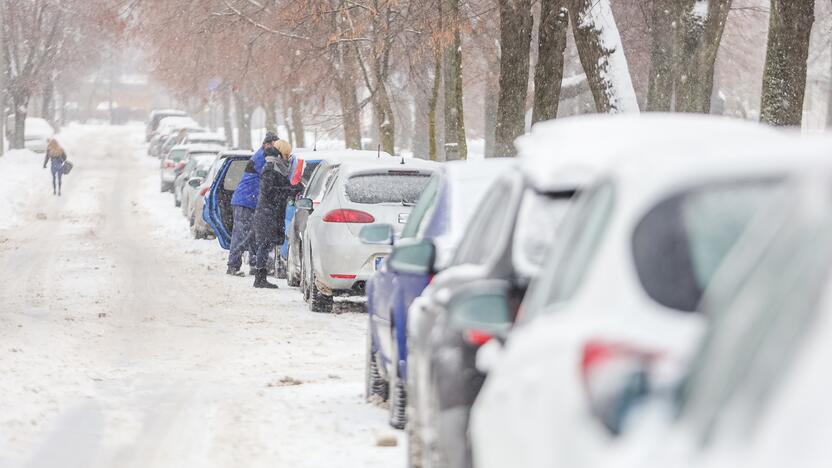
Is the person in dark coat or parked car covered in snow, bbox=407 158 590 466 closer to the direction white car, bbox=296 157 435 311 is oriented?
the person in dark coat

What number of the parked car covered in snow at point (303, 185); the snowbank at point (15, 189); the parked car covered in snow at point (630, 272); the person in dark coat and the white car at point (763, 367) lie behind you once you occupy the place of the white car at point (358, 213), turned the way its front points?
2

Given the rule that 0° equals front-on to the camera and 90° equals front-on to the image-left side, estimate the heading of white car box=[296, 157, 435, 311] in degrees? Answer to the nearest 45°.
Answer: approximately 180°

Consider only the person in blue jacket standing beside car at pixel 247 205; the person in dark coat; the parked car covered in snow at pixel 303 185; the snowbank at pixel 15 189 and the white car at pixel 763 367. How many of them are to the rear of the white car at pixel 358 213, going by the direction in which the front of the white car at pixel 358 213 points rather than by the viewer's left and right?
1

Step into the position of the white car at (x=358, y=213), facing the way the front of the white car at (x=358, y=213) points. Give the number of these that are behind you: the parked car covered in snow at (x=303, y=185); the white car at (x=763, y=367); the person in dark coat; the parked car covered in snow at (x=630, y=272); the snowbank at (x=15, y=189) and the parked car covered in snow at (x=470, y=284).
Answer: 3

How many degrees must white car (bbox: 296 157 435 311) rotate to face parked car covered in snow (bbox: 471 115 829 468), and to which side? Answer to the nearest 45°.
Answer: approximately 180°

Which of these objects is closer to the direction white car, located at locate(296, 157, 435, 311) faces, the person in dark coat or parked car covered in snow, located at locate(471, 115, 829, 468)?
the person in dark coat

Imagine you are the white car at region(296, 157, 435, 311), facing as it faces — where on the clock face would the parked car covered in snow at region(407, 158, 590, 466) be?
The parked car covered in snow is roughly at 6 o'clock from the white car.

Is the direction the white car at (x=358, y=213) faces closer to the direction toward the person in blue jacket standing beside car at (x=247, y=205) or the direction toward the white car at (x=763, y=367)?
the person in blue jacket standing beside car

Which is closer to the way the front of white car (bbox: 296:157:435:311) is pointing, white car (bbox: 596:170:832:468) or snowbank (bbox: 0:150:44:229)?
the snowbank

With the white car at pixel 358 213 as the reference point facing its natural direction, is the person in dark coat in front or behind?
in front

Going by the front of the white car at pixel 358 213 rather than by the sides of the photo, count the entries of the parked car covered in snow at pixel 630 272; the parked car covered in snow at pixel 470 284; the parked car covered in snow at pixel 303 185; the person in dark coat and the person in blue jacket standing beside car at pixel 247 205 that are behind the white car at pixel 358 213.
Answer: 2

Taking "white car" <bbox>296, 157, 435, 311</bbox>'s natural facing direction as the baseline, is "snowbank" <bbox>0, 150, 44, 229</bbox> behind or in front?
in front

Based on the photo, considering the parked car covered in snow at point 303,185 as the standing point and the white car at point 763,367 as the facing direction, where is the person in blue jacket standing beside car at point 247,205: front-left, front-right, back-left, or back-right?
back-right

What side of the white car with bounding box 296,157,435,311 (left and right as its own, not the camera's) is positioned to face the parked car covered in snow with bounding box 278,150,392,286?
front

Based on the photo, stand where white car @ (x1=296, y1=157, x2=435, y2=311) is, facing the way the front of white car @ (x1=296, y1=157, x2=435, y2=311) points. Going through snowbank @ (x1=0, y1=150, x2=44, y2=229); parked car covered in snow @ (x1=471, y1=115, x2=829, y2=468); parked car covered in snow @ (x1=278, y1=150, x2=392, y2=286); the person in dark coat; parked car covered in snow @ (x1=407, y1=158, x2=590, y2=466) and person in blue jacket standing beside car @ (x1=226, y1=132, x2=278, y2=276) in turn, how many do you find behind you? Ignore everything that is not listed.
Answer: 2

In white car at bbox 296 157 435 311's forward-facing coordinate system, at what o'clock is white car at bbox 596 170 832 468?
white car at bbox 596 170 832 468 is roughly at 6 o'clock from white car at bbox 296 157 435 311.
